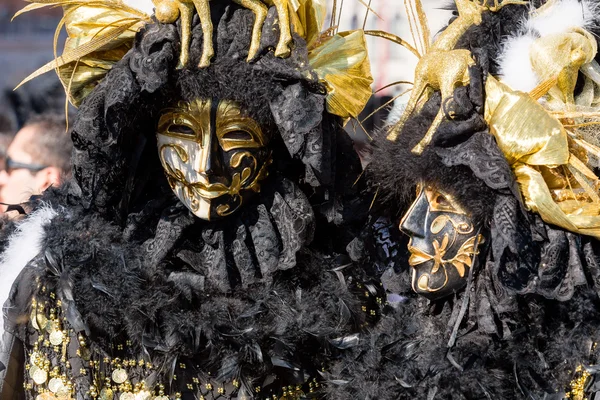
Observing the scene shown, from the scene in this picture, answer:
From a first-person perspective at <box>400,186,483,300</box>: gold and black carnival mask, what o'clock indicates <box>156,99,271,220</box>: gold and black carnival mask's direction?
<box>156,99,271,220</box>: gold and black carnival mask is roughly at 12 o'clock from <box>400,186,483,300</box>: gold and black carnival mask.

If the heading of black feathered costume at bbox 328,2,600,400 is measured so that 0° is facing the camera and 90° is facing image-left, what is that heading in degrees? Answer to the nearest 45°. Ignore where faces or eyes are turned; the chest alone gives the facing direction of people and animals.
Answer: approximately 45°

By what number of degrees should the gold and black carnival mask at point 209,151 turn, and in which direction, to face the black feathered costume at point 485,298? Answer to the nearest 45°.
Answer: approximately 45° to its left

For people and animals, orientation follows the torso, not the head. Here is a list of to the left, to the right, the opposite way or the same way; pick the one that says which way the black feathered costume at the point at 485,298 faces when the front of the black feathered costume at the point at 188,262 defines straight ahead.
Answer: to the right

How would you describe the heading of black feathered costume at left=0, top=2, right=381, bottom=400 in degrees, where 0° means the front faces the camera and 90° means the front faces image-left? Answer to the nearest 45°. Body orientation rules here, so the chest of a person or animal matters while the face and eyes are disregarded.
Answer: approximately 0°

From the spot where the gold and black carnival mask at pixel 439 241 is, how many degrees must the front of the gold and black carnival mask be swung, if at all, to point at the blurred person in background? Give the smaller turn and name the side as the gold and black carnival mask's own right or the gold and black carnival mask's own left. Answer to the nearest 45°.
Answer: approximately 90° to the gold and black carnival mask's own right
